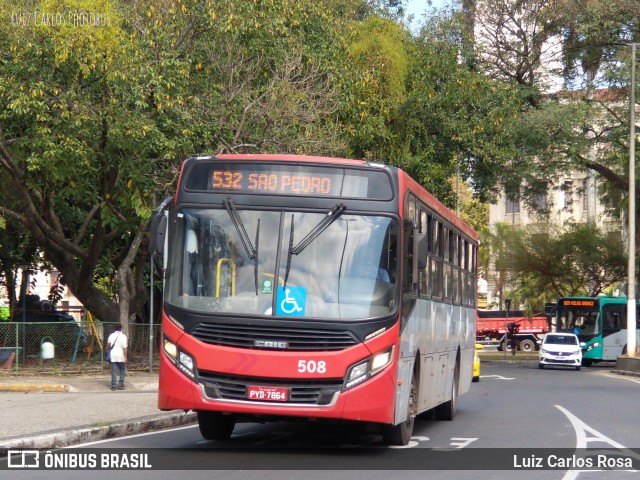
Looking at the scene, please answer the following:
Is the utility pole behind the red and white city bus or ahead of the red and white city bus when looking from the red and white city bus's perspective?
behind

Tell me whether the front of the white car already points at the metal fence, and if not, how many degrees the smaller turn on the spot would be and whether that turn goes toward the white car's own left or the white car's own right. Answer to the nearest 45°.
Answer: approximately 45° to the white car's own right

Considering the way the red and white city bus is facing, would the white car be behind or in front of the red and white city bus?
behind

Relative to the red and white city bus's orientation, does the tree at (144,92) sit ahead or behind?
behind

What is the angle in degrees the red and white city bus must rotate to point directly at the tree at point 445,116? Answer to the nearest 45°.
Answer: approximately 180°

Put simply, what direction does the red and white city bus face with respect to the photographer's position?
facing the viewer

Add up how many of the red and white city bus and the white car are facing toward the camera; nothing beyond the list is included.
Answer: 2

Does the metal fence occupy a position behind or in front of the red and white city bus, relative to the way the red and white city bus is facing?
behind

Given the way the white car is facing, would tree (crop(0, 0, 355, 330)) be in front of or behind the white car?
in front

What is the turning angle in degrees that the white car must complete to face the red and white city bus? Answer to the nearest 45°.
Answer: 0° — it already faces it
